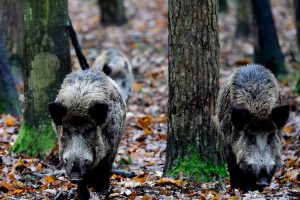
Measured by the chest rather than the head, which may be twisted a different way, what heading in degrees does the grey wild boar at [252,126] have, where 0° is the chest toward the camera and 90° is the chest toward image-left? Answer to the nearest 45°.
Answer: approximately 0°

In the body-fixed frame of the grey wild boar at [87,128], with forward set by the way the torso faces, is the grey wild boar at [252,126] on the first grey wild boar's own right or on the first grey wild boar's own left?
on the first grey wild boar's own left

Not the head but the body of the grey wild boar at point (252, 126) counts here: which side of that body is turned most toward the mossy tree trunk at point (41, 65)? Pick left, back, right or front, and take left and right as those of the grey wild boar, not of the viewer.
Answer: right

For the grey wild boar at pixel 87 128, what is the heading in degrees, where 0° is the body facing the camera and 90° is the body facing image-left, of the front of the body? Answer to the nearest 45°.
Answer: approximately 0°

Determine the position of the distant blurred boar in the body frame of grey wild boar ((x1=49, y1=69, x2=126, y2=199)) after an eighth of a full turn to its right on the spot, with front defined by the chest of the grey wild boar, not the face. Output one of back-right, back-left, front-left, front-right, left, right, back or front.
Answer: back-right

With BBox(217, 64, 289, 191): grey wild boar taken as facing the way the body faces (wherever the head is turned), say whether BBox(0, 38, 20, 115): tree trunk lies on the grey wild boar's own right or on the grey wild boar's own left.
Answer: on the grey wild boar's own right

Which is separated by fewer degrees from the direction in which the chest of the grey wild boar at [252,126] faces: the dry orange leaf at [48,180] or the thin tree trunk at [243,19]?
the dry orange leaf

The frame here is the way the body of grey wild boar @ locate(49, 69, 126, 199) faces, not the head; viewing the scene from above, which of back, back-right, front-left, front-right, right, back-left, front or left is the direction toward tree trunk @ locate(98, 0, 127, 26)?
back

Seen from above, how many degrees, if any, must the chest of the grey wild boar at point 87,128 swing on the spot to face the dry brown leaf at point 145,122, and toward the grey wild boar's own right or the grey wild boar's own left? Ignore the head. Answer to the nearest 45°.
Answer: approximately 180°

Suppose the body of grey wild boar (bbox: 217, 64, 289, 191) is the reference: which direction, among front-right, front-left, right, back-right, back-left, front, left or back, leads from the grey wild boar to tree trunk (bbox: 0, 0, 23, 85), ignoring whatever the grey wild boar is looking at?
back-right

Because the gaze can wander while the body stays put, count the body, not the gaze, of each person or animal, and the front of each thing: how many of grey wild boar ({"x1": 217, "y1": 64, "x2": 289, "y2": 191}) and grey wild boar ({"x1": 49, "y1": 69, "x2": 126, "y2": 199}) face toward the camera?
2
